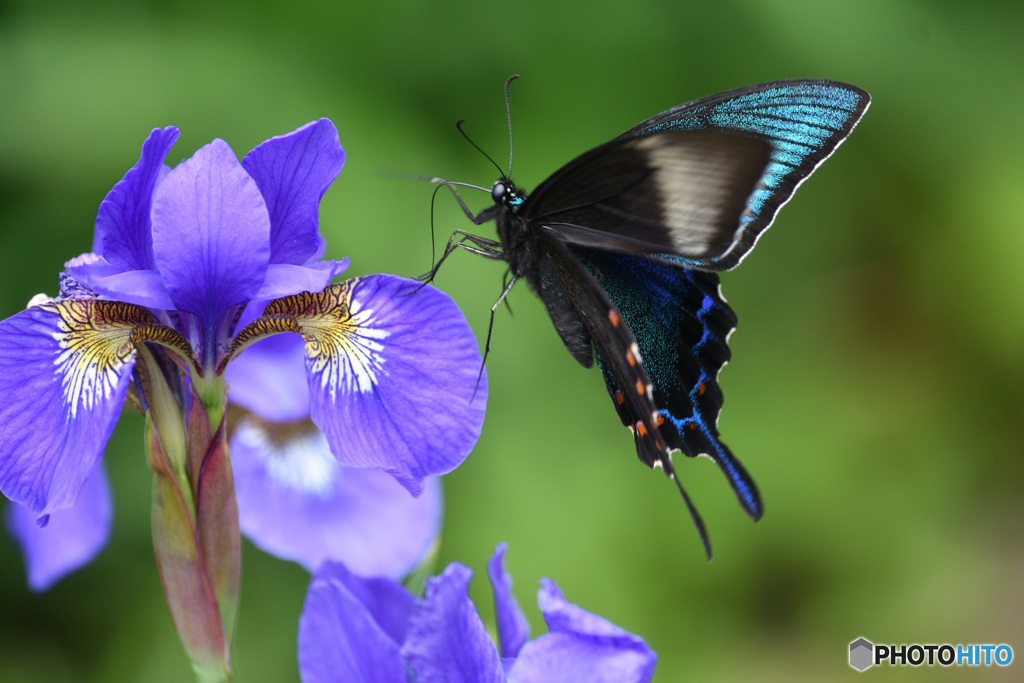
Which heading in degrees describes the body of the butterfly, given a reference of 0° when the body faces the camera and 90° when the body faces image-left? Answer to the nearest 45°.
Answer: approximately 90°
